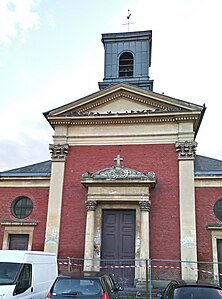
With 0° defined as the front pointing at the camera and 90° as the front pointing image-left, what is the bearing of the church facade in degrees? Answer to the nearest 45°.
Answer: approximately 0°

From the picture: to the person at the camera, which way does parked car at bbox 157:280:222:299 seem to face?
facing away from the viewer and to the left of the viewer

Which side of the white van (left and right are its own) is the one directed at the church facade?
back

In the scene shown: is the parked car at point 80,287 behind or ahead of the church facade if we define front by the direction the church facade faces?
ahead

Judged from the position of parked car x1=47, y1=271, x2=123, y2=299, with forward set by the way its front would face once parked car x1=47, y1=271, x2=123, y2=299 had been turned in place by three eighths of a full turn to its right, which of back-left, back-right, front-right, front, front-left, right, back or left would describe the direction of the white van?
back-right

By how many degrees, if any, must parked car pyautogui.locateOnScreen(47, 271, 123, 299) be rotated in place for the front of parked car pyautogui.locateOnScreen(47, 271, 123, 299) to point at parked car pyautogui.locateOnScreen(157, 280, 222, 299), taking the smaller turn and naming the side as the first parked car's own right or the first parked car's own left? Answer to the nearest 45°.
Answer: approximately 45° to the first parked car's own right

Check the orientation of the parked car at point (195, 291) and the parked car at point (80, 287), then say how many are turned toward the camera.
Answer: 0

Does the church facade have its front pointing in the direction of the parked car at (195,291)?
yes

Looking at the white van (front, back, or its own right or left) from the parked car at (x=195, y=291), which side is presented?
left

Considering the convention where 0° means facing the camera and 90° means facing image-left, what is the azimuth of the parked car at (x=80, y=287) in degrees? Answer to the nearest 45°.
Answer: approximately 225°

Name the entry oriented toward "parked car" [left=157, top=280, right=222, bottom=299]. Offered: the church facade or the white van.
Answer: the church facade

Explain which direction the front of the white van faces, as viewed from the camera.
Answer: facing the viewer and to the left of the viewer

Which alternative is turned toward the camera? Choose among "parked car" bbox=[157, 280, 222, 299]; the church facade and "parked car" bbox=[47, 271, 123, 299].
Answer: the church facade

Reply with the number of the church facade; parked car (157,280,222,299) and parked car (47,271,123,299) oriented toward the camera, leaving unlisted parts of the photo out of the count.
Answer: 1

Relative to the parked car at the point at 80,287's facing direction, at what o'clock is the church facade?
The church facade is roughly at 11 o'clock from the parked car.
